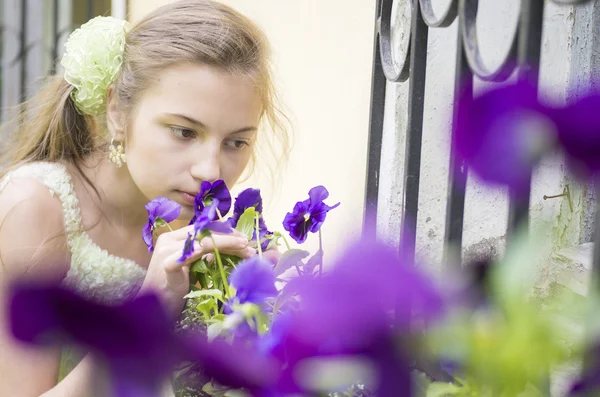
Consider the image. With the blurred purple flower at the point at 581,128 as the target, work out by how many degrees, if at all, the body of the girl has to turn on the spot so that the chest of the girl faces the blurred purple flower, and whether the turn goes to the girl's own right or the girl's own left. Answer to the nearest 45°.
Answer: approximately 45° to the girl's own right

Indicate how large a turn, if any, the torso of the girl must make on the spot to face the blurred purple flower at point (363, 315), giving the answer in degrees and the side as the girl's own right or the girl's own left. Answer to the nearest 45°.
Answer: approximately 45° to the girl's own right

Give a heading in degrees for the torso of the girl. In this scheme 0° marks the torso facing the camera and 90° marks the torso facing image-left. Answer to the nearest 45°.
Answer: approximately 315°
